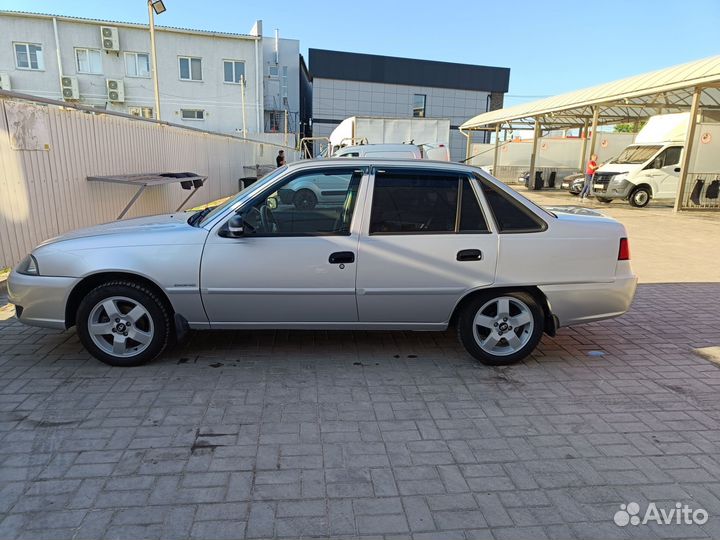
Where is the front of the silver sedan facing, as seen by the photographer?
facing to the left of the viewer

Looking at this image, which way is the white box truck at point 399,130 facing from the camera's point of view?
to the viewer's left

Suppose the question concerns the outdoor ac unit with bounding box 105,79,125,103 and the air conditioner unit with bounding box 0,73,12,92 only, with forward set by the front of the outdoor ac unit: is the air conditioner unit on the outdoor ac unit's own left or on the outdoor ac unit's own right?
on the outdoor ac unit's own right

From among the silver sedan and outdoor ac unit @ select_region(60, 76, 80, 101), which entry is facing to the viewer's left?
the silver sedan

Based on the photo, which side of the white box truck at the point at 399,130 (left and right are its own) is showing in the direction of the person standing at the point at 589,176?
back

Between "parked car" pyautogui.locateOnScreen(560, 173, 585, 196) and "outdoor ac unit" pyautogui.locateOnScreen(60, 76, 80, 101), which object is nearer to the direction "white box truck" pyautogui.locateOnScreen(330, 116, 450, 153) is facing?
the outdoor ac unit

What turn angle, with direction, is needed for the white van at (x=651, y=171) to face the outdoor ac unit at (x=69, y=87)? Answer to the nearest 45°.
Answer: approximately 45° to its right

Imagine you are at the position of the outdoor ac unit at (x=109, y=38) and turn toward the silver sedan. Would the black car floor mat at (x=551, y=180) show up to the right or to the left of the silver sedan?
left

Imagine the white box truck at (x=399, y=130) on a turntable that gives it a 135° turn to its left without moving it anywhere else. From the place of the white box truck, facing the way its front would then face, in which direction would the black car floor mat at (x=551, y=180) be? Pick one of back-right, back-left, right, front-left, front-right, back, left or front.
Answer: left
